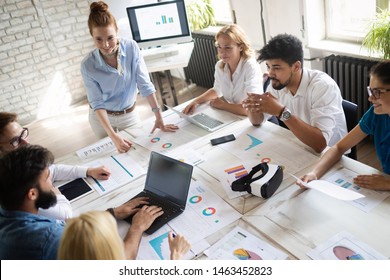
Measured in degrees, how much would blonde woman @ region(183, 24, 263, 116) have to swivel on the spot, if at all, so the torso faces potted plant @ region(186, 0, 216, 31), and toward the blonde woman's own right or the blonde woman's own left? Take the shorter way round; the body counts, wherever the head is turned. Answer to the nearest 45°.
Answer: approximately 135° to the blonde woman's own right

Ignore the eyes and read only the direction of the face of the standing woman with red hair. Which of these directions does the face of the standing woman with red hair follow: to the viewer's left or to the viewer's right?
to the viewer's right

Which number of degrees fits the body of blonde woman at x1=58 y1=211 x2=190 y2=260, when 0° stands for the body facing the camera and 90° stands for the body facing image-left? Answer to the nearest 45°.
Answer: approximately 225°

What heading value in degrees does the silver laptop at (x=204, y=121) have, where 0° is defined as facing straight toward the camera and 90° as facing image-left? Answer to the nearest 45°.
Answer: approximately 225°

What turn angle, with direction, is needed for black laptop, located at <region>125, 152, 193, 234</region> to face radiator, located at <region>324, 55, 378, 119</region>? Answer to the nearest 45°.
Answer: approximately 180°

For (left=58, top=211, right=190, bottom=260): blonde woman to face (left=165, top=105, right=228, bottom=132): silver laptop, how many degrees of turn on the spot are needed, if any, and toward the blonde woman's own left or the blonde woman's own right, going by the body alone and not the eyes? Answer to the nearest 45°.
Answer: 0° — they already face it

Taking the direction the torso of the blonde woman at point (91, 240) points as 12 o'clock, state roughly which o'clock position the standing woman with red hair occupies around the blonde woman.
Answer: The standing woman with red hair is roughly at 11 o'clock from the blonde woman.

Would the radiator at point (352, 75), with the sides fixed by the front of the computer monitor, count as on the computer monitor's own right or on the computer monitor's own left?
on the computer monitor's own left

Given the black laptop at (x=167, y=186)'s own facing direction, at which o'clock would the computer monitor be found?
The computer monitor is roughly at 5 o'clock from the black laptop.

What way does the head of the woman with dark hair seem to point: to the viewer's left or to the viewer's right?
to the viewer's left

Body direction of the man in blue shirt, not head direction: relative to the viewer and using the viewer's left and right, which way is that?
facing away from the viewer and to the right of the viewer
